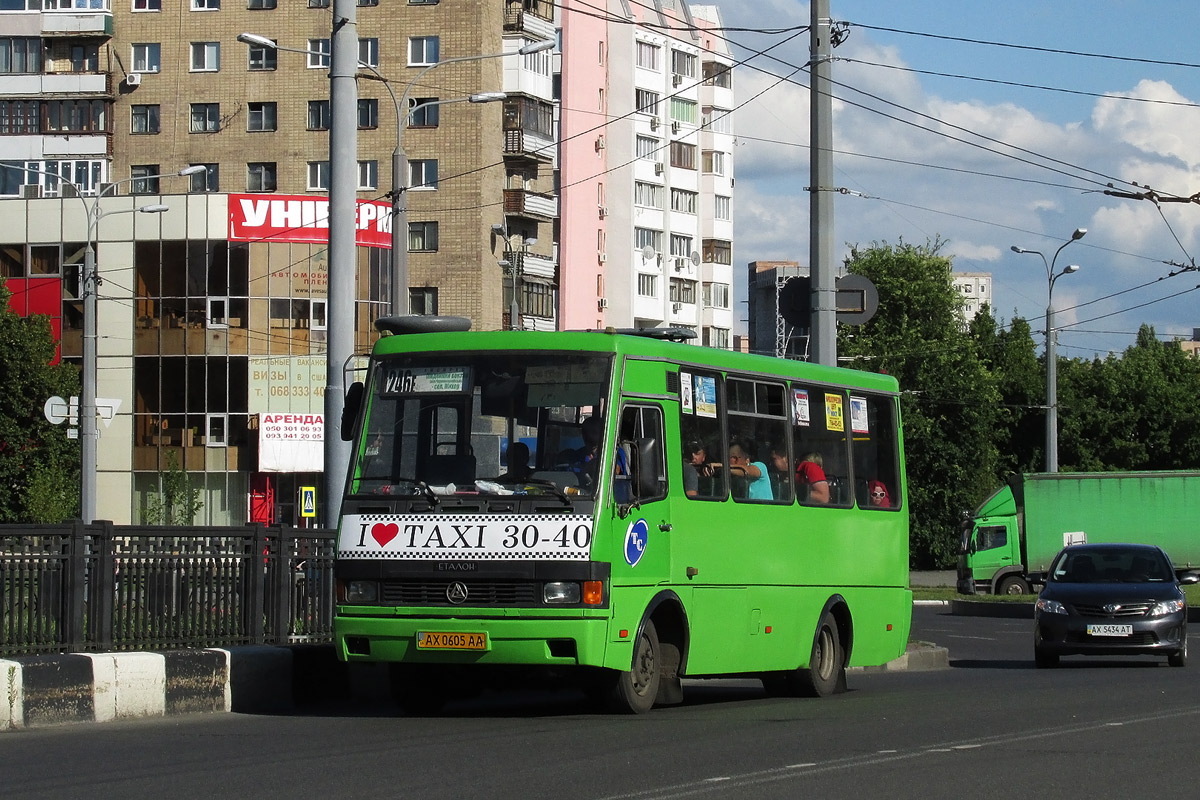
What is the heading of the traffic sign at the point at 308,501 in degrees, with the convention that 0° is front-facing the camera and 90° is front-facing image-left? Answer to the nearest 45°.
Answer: approximately 0°

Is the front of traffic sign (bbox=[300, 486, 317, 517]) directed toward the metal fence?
yes

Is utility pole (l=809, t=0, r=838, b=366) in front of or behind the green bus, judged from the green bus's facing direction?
behind

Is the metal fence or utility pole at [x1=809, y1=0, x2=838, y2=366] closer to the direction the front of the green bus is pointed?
the metal fence

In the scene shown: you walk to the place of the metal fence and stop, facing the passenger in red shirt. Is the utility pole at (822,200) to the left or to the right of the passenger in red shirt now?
left
